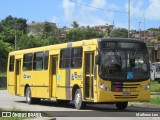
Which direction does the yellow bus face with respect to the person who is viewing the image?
facing the viewer and to the right of the viewer
